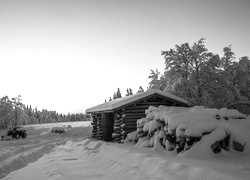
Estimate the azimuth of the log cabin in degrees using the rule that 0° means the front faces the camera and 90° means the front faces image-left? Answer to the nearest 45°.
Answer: approximately 45°
